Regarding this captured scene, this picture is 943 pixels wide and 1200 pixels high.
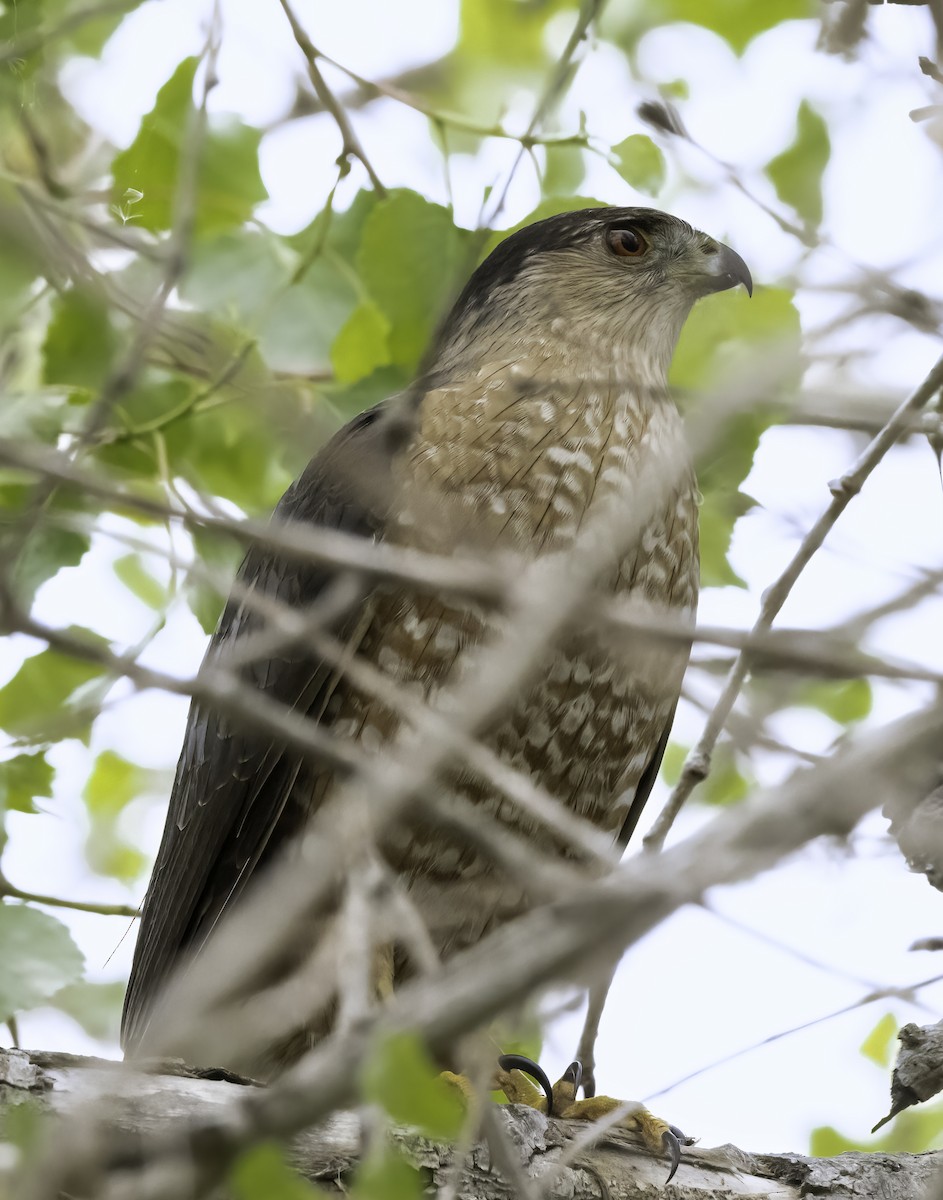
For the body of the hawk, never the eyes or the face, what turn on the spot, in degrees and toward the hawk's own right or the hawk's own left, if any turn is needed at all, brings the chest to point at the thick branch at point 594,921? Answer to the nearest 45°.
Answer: approximately 45° to the hawk's own right

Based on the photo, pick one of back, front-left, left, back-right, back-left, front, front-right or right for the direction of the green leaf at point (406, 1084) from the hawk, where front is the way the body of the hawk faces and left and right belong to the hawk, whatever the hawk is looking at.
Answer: front-right

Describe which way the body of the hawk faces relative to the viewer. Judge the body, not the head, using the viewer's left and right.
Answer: facing the viewer and to the right of the viewer

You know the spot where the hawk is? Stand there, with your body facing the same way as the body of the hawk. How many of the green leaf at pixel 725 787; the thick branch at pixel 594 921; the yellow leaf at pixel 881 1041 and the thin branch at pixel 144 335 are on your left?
2

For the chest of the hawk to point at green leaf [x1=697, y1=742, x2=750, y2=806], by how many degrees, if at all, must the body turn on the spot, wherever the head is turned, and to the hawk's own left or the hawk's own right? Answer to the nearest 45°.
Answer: approximately 90° to the hawk's own left

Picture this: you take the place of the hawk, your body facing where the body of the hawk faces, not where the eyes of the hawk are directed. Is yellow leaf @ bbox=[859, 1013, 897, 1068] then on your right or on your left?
on your left

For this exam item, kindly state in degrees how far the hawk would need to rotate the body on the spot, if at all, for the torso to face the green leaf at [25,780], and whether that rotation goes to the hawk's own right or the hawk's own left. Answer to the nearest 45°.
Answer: approximately 135° to the hawk's own right
